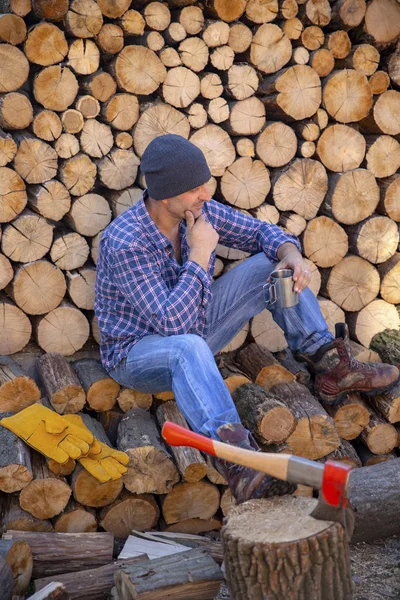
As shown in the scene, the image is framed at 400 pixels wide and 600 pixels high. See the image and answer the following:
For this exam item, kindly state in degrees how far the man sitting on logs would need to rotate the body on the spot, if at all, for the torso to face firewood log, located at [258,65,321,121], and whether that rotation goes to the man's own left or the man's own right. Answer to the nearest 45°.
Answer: approximately 135° to the man's own left

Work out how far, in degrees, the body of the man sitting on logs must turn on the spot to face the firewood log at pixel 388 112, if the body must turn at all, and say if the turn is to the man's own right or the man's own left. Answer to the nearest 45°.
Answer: approximately 45° to the man's own left

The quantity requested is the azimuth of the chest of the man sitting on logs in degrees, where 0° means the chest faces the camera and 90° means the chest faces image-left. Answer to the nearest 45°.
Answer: approximately 315°

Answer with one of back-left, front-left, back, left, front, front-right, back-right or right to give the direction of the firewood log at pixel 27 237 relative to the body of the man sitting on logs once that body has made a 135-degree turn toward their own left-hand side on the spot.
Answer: left

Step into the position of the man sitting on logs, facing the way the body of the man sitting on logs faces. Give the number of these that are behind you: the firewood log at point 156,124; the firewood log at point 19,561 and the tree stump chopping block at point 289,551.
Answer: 1

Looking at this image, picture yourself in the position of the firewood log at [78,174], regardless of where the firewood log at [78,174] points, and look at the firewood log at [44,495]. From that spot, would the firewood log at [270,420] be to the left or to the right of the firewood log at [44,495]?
left

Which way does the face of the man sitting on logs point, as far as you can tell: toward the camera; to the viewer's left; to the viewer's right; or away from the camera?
to the viewer's right

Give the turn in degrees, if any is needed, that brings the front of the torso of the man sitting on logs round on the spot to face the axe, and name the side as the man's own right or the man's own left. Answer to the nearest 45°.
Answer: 0° — they already face it
